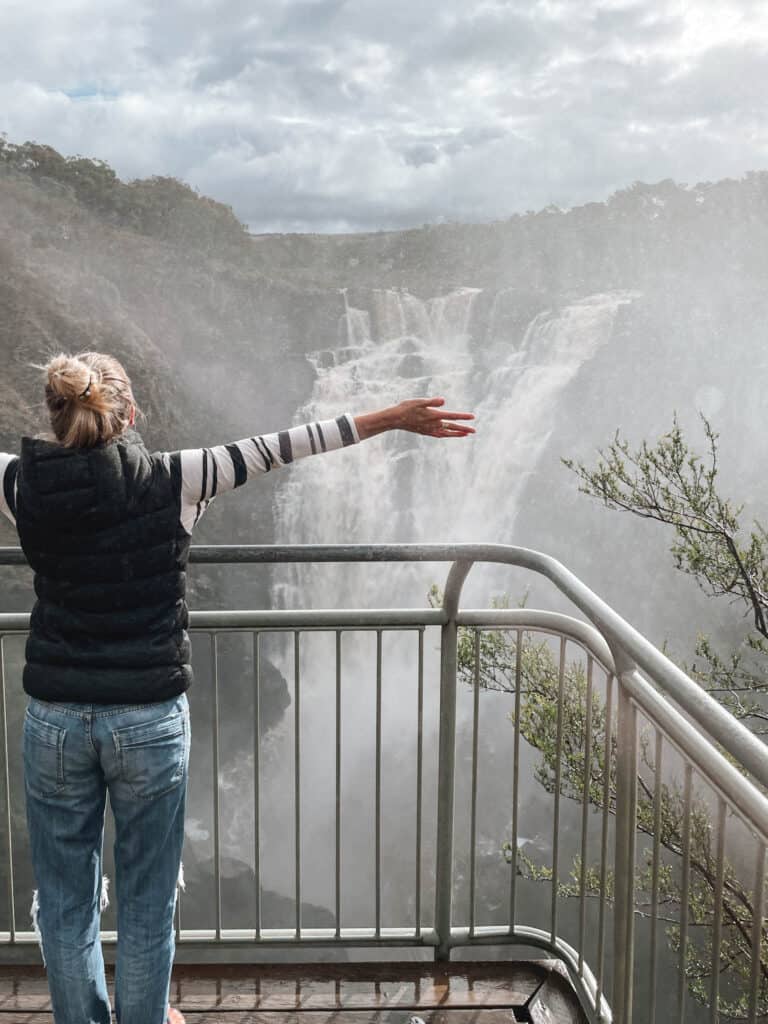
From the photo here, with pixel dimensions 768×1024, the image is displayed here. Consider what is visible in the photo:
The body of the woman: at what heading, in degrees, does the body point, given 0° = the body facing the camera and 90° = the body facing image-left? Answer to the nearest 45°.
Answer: approximately 180°

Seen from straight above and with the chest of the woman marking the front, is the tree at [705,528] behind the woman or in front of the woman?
in front

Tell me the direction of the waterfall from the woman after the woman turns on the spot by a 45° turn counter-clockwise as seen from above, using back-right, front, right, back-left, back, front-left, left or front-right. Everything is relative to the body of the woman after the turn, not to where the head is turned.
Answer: front-right
